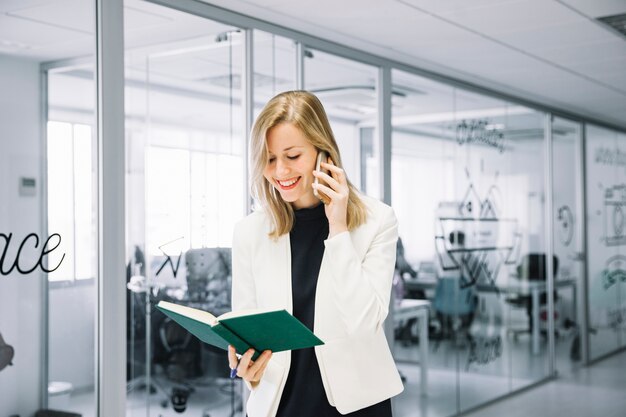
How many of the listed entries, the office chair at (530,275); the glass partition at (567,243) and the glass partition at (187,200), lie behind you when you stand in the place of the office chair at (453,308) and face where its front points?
1

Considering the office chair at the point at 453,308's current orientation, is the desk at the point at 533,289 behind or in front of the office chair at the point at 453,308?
in front

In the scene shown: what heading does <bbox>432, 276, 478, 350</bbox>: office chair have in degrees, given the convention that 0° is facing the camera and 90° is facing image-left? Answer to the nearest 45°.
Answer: approximately 225°

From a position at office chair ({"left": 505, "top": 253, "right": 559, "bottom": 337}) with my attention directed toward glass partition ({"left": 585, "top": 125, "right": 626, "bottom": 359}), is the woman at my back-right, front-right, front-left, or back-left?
front-right
